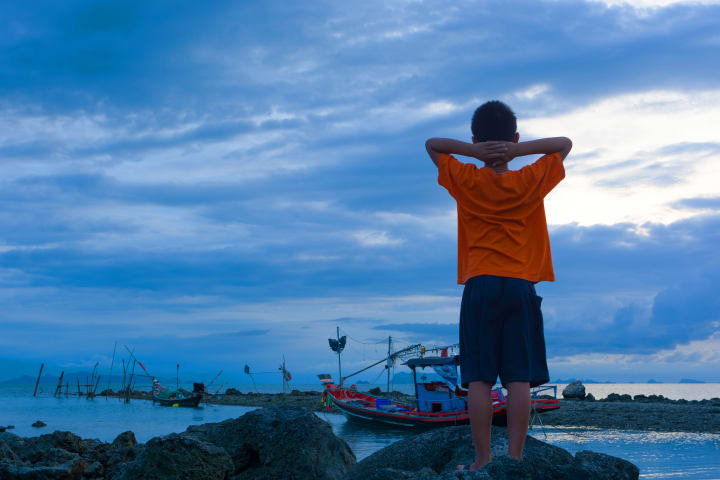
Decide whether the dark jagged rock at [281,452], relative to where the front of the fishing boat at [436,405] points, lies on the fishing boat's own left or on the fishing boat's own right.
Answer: on the fishing boat's own left

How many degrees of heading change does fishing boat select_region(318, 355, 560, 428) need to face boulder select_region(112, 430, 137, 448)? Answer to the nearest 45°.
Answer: approximately 45° to its left

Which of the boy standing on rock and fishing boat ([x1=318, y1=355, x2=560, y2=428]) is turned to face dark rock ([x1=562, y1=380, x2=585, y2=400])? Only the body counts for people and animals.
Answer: the boy standing on rock

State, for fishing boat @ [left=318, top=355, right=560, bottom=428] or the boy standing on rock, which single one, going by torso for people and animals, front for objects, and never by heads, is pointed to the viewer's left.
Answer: the fishing boat

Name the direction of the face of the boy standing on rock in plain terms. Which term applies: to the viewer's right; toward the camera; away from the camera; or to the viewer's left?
away from the camera

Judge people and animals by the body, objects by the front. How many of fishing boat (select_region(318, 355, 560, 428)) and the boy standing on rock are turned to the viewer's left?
1

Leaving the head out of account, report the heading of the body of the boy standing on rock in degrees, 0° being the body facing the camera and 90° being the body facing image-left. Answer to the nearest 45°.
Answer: approximately 180°

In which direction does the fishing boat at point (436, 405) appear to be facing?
to the viewer's left

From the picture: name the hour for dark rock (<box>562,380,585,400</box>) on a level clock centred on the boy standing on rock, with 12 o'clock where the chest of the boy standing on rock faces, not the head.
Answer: The dark rock is roughly at 12 o'clock from the boy standing on rock.

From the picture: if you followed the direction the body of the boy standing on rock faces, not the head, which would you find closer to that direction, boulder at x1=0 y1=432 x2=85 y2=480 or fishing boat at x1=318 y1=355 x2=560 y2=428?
the fishing boat

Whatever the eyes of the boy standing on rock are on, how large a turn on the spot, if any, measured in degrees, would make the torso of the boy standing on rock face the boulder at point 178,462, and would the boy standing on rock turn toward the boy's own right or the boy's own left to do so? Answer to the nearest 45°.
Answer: approximately 45° to the boy's own left

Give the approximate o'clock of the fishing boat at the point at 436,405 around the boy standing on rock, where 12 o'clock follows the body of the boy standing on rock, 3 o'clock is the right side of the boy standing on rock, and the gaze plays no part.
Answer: The fishing boat is roughly at 12 o'clock from the boy standing on rock.

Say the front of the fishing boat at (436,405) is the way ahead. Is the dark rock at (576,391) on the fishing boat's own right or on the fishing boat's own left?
on the fishing boat's own right

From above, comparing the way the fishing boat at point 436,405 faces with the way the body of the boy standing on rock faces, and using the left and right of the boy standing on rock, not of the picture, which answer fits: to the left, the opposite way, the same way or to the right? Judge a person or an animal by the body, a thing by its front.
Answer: to the left
